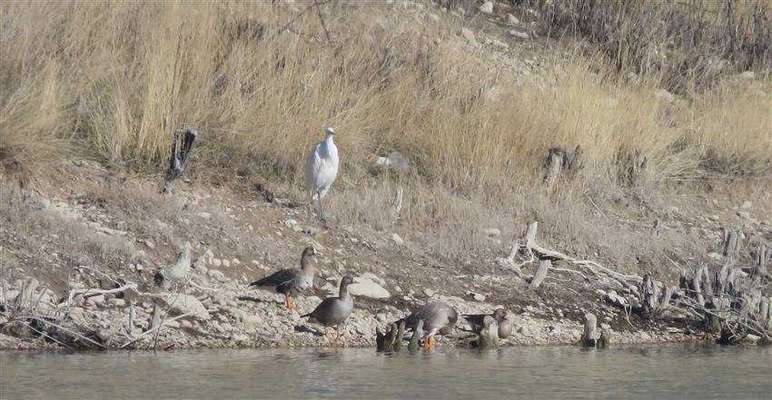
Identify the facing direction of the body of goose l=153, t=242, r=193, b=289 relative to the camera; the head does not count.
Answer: to the viewer's right

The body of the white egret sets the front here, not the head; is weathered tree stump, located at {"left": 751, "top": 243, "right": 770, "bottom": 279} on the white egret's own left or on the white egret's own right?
on the white egret's own left

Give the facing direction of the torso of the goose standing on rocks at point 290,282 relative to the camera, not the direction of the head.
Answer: to the viewer's right

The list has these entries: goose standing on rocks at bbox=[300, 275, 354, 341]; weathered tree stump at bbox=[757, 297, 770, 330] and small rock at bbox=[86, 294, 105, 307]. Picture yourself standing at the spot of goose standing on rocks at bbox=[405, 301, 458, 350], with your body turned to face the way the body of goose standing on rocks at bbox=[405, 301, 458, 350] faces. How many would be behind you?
2

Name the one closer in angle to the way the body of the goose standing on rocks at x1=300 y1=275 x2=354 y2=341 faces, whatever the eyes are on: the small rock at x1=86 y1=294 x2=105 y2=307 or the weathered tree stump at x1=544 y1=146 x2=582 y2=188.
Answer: the weathered tree stump

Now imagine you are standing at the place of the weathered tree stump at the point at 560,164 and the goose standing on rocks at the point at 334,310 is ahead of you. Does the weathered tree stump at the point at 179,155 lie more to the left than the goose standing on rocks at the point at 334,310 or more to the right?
right

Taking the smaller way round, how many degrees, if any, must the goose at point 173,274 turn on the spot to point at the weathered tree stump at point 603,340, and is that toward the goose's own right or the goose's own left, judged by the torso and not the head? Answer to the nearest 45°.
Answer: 0° — it already faces it

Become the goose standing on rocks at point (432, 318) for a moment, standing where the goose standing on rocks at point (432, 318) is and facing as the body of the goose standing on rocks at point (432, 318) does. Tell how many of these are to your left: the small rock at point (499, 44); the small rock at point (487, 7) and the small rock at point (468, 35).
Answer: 3

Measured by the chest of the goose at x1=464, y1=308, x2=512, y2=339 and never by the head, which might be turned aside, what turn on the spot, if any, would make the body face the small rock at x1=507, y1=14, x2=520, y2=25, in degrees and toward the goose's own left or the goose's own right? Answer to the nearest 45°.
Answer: approximately 90° to the goose's own left

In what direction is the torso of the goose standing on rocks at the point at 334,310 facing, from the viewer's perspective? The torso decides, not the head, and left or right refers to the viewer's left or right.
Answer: facing to the right of the viewer
